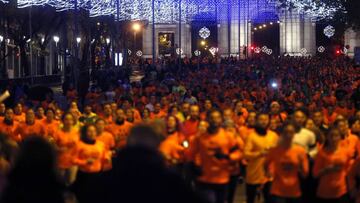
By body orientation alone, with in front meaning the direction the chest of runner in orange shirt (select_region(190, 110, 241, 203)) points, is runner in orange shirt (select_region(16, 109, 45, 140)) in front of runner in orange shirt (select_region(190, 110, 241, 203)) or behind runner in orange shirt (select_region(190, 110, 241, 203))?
behind

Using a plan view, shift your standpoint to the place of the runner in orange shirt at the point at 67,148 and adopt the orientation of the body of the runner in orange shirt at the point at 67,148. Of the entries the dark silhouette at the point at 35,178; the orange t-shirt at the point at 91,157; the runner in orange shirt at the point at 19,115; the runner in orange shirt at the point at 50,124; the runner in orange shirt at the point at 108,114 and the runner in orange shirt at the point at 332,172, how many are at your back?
3

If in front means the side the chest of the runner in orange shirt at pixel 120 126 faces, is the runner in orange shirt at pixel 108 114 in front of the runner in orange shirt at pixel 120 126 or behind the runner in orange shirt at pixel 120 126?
behind

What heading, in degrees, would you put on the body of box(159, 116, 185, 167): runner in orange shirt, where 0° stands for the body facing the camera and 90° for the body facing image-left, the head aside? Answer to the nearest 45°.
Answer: approximately 0°

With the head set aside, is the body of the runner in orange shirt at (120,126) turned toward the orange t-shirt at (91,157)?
yes

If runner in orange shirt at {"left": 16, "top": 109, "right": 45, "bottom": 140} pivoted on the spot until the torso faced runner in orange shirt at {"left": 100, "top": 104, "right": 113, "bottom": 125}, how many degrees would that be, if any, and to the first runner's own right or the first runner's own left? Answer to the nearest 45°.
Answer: approximately 135° to the first runner's own left

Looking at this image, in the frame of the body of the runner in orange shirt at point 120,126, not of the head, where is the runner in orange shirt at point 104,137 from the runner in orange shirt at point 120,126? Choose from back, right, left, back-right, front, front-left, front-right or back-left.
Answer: front

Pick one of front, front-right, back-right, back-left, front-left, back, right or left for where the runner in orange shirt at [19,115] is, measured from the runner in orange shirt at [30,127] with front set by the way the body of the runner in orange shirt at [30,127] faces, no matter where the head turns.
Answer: back

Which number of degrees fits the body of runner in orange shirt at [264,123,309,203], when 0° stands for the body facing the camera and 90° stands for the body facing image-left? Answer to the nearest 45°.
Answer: approximately 0°
